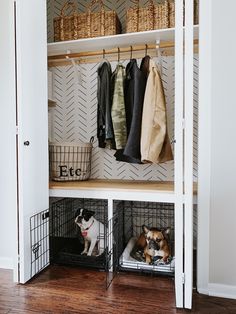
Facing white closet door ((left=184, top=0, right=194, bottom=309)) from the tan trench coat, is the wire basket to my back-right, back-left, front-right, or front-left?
back-right

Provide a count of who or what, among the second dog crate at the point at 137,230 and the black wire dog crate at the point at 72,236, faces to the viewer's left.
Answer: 0

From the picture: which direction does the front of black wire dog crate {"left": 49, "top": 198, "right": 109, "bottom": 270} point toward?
toward the camera

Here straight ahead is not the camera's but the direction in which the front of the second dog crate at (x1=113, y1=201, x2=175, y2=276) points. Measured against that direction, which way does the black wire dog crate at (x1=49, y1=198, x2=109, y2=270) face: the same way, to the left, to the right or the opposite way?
the same way

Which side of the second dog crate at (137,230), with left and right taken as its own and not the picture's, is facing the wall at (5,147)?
right

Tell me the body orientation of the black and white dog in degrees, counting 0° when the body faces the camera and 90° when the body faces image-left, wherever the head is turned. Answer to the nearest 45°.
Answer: approximately 45°
